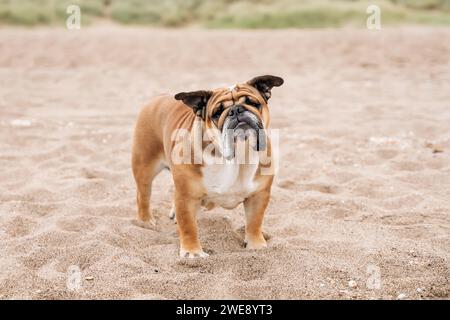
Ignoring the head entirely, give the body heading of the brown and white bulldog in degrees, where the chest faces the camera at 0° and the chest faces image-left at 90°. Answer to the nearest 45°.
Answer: approximately 315°
